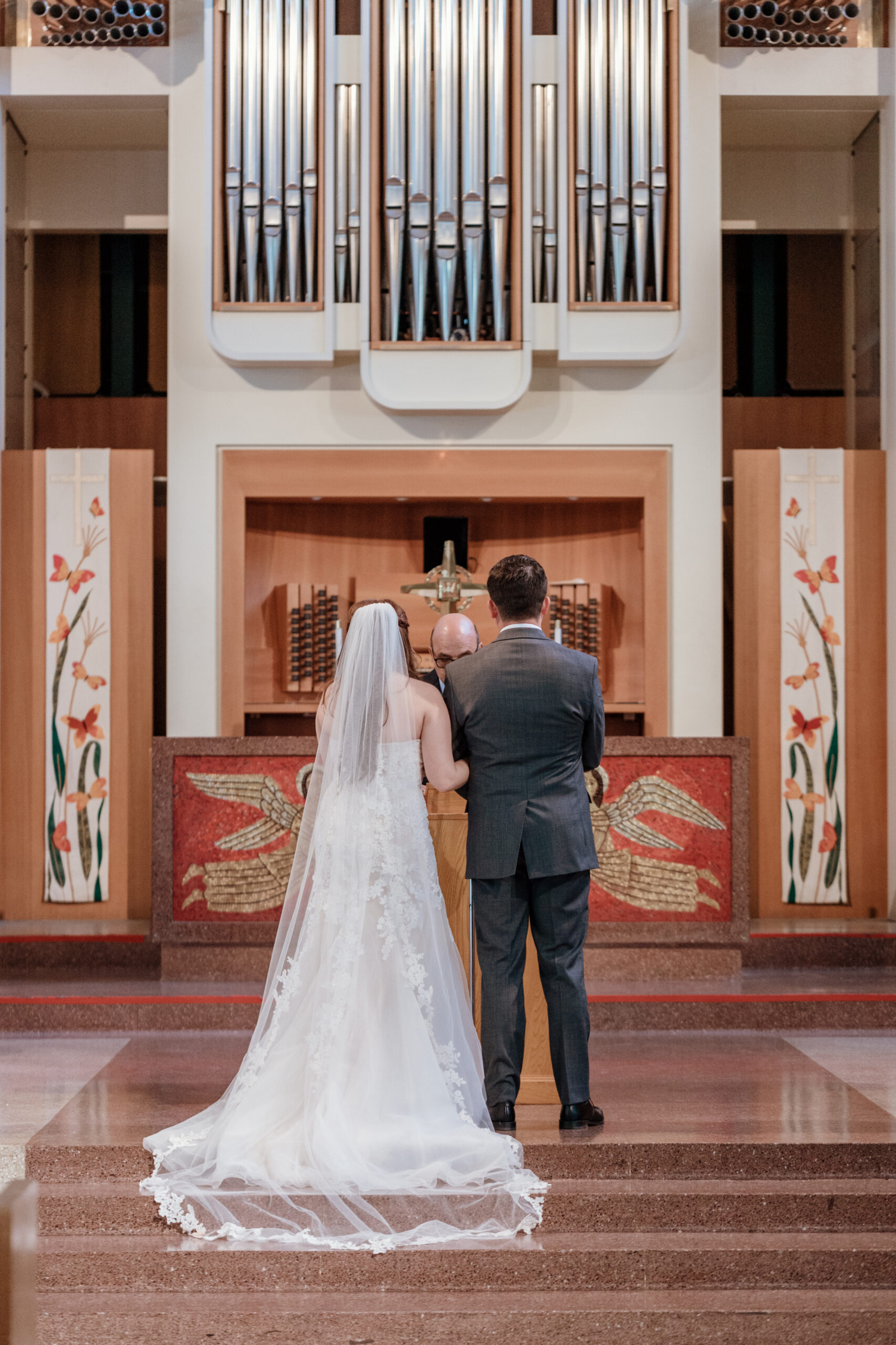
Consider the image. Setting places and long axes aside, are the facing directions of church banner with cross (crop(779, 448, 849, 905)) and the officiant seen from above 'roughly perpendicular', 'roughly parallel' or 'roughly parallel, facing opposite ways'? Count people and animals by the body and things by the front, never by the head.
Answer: roughly parallel

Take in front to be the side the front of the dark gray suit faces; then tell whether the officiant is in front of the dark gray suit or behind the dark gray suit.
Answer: in front

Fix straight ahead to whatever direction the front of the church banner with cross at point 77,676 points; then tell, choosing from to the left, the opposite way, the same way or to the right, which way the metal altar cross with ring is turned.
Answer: the same way

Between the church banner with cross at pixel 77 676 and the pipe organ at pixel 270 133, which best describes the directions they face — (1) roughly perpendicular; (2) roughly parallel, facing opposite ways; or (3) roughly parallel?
roughly parallel

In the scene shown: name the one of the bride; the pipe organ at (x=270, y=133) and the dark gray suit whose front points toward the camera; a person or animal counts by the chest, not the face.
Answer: the pipe organ

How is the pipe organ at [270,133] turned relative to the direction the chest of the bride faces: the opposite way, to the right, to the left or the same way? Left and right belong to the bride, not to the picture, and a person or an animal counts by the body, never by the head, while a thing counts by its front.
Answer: the opposite way

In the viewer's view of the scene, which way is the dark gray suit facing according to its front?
away from the camera

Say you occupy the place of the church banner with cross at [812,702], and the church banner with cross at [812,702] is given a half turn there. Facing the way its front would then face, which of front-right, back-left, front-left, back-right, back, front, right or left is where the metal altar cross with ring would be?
back-left

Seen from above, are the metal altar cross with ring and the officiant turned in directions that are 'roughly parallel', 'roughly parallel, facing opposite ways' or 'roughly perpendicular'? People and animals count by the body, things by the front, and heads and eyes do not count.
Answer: roughly parallel

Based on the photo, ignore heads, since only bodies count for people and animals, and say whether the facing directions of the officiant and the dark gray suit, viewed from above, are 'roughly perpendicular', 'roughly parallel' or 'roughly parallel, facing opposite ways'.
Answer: roughly parallel, facing opposite ways

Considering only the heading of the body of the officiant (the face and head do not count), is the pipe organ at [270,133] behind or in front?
behind

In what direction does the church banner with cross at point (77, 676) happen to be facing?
toward the camera

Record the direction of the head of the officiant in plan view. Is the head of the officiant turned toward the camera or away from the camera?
toward the camera

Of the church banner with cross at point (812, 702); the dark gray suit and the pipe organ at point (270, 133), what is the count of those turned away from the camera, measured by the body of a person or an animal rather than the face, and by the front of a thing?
1

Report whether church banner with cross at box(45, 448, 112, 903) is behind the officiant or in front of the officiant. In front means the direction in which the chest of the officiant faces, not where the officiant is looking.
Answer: behind
